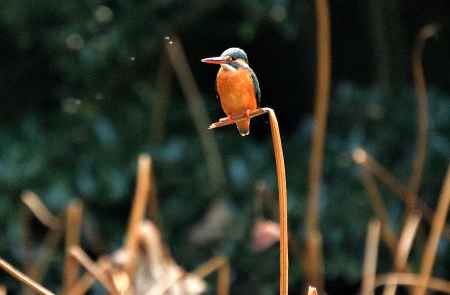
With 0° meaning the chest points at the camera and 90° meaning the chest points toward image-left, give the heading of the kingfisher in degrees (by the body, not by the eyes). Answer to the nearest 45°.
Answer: approximately 45°

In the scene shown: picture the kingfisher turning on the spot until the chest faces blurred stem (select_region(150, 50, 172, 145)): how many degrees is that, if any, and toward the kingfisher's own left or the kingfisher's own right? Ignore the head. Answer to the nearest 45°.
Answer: approximately 135° to the kingfisher's own right

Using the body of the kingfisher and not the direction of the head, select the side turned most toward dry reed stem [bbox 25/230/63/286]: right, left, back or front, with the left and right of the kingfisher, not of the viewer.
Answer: right
